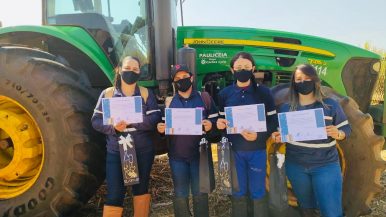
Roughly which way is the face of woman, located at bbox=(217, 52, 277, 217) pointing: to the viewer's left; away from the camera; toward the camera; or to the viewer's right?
toward the camera

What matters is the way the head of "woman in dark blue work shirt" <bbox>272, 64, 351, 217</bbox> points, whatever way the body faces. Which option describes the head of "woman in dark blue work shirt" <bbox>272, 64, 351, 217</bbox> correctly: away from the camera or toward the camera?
toward the camera

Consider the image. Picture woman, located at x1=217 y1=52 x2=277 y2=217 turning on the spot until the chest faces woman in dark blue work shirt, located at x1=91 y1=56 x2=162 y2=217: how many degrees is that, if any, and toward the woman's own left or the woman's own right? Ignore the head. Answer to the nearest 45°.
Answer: approximately 90° to the woman's own right

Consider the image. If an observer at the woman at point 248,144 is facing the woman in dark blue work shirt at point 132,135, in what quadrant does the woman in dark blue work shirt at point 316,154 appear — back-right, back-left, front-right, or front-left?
back-left

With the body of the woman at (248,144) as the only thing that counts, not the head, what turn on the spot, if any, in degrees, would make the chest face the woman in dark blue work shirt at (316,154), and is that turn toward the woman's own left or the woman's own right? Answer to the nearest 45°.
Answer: approximately 90° to the woman's own left

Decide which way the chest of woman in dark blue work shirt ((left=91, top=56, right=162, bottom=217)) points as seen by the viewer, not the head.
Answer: toward the camera

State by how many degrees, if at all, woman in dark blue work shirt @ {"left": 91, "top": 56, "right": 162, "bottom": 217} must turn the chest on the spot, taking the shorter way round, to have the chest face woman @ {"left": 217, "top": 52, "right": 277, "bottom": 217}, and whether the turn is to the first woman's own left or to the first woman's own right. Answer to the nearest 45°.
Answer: approximately 90° to the first woman's own left

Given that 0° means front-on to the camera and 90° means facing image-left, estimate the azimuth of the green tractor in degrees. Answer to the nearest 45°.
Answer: approximately 270°

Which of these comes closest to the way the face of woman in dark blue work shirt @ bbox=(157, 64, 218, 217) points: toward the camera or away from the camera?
toward the camera

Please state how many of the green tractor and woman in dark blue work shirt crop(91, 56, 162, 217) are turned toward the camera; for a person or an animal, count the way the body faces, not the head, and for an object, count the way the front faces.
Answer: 1

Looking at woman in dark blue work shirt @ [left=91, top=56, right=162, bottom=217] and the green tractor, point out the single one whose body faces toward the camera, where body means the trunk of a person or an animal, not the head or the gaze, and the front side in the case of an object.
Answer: the woman in dark blue work shirt

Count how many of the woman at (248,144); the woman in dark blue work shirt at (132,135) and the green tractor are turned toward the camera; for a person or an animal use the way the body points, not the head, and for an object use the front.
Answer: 2

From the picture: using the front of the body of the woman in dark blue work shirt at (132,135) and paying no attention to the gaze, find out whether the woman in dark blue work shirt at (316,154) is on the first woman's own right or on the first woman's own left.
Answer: on the first woman's own left
